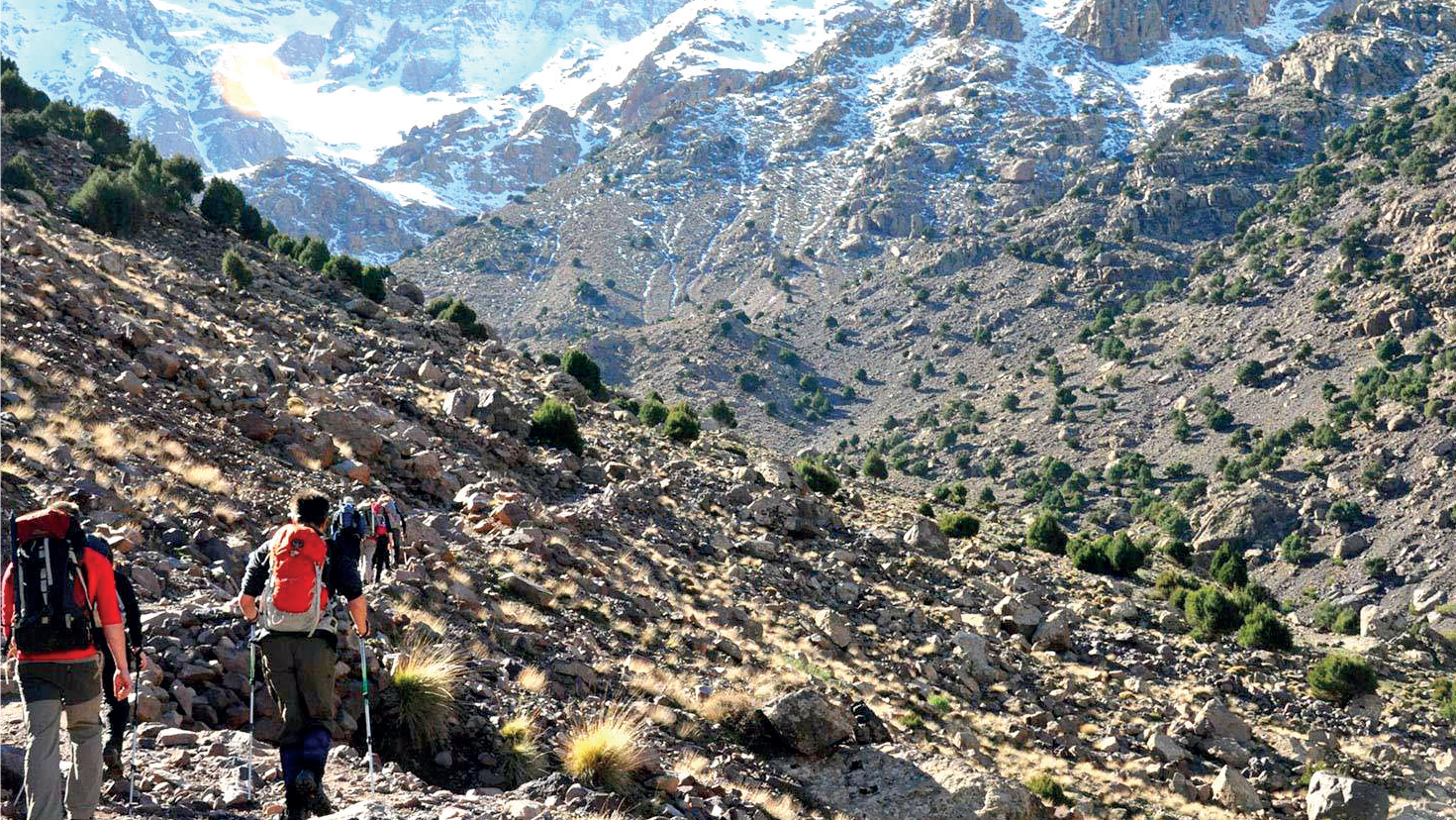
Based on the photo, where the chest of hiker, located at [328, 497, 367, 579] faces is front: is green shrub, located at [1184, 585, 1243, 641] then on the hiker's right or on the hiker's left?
on the hiker's right

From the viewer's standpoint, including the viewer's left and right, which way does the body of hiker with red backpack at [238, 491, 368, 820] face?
facing away from the viewer

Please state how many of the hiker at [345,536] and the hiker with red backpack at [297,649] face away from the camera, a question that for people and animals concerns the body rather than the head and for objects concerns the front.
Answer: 2

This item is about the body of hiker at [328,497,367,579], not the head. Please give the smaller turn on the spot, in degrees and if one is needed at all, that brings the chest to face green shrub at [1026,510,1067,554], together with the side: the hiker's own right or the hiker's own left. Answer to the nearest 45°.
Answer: approximately 45° to the hiker's own right

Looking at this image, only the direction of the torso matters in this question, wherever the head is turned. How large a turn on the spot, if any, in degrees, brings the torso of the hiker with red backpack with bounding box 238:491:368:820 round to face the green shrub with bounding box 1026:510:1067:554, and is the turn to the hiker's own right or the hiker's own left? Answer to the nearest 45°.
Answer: approximately 45° to the hiker's own right

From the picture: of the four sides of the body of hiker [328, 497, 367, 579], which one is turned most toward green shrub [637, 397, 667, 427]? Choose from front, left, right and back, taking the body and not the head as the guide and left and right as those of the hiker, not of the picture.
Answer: front

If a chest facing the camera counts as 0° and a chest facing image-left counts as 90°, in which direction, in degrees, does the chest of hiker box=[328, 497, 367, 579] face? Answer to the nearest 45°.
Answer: approximately 180°

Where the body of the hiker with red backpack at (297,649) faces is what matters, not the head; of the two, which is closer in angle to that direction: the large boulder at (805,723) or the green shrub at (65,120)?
the green shrub
